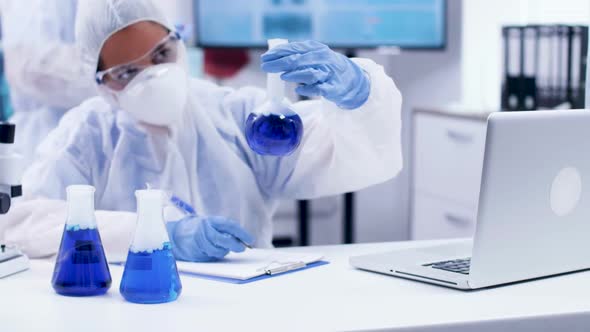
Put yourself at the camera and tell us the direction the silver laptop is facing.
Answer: facing away from the viewer and to the left of the viewer

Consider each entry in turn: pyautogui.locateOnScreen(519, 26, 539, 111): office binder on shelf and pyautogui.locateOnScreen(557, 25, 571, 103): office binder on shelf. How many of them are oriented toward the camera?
2

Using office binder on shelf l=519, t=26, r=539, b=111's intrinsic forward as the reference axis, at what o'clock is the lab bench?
The lab bench is roughly at 12 o'clock from the office binder on shelf.

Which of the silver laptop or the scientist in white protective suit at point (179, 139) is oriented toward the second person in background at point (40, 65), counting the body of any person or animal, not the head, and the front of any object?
the silver laptop

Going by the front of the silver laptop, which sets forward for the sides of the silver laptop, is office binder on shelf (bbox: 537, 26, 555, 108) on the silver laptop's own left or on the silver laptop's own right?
on the silver laptop's own right

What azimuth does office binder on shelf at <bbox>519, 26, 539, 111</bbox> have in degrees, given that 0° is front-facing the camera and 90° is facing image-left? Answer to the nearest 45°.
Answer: approximately 0°

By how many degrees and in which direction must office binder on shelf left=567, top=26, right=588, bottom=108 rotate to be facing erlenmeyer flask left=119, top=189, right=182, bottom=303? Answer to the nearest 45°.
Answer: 0° — it already faces it
